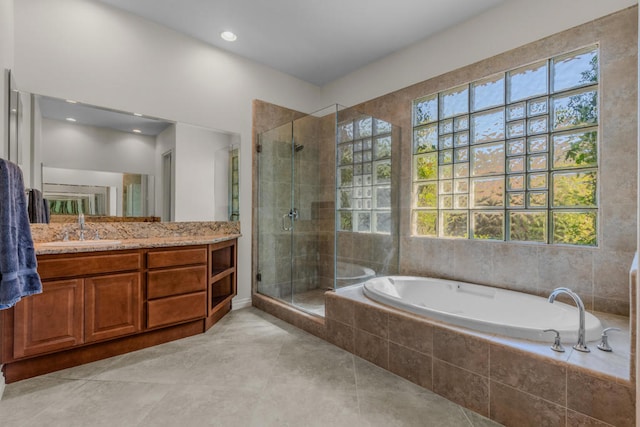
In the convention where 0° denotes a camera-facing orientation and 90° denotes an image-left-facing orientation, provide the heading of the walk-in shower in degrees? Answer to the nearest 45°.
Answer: approximately 45°

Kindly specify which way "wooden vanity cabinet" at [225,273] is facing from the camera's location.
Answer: facing the viewer and to the right of the viewer

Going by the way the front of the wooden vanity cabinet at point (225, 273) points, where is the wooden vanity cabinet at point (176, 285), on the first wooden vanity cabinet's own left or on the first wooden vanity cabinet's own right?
on the first wooden vanity cabinet's own right

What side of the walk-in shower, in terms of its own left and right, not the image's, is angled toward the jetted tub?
left

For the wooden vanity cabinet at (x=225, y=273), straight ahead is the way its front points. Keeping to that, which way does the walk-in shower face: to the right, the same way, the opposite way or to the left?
to the right

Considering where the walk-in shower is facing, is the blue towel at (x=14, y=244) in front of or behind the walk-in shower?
in front

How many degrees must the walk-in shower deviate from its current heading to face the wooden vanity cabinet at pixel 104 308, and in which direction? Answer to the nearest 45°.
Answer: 0° — it already faces it

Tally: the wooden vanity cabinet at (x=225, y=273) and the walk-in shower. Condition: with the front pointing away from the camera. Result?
0

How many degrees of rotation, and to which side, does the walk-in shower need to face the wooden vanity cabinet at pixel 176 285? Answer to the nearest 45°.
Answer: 0° — it already faces it

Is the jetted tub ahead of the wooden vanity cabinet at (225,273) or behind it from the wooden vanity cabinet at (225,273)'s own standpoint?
ahead
